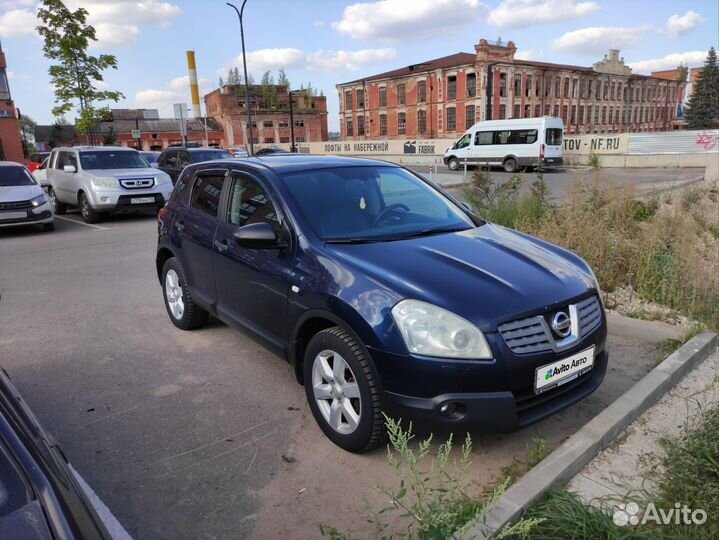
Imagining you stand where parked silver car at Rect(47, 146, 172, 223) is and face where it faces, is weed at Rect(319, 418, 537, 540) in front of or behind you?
in front

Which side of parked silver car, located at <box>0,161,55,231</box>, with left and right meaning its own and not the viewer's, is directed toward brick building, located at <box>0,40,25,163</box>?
back

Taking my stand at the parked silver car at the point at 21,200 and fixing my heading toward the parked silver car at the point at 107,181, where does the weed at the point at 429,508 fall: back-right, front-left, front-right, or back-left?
back-right

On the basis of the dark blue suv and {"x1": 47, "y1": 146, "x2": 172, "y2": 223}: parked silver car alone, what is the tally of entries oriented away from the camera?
0

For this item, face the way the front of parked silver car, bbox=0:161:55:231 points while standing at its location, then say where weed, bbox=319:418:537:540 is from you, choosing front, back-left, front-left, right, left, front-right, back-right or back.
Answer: front

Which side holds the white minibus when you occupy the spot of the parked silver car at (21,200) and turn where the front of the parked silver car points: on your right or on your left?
on your left

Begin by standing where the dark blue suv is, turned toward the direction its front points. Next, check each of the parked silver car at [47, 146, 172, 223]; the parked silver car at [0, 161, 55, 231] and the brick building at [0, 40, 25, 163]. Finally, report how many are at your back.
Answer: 3

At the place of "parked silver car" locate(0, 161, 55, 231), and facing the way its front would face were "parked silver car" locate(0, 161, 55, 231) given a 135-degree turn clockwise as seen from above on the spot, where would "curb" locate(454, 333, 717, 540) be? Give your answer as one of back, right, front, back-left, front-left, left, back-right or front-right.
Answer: back-left

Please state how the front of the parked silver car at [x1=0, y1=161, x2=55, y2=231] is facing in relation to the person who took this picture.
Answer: facing the viewer

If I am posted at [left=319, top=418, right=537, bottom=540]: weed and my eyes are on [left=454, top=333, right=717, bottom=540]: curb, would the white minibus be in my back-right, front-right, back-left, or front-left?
front-left

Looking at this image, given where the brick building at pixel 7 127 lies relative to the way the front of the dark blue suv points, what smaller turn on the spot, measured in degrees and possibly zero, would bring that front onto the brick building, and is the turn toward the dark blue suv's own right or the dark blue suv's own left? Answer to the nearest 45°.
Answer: approximately 180°

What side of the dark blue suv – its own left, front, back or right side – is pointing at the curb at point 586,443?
front

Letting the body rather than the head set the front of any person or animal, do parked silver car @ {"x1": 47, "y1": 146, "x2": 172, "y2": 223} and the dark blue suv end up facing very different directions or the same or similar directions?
same or similar directions

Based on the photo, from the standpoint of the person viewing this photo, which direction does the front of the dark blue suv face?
facing the viewer and to the right of the viewer
